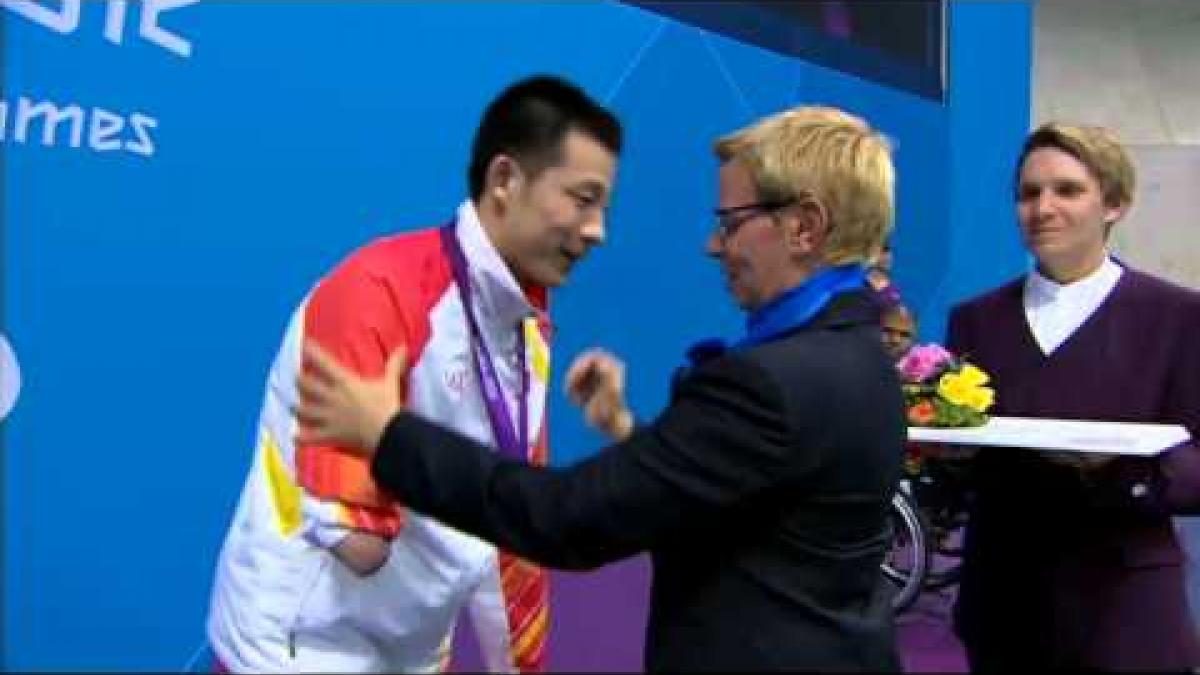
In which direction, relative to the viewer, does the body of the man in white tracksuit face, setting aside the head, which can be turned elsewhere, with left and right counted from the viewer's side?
facing the viewer and to the right of the viewer

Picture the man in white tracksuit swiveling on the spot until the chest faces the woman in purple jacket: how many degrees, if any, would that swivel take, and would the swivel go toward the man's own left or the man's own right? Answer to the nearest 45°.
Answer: approximately 45° to the man's own left

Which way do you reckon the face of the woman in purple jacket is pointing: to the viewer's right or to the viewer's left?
to the viewer's left

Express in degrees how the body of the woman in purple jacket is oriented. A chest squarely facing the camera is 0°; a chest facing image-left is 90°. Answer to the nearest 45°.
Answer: approximately 45°

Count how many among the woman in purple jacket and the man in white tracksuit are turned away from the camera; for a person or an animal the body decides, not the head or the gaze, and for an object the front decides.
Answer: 0

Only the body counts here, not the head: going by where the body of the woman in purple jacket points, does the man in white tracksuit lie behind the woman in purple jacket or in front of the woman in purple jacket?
in front
